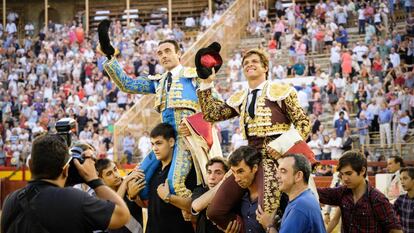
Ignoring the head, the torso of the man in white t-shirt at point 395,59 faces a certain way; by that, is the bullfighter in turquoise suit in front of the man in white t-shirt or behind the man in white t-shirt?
in front

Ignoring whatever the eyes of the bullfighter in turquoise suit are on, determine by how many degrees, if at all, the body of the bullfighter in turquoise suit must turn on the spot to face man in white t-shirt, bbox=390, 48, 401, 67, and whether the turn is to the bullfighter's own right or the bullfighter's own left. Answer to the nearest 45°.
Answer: approximately 180°

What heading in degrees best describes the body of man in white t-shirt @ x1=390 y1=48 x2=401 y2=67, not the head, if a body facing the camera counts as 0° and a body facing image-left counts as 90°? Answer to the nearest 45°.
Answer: approximately 45°

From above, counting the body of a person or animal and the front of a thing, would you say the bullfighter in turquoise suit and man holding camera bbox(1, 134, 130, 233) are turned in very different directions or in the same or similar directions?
very different directions

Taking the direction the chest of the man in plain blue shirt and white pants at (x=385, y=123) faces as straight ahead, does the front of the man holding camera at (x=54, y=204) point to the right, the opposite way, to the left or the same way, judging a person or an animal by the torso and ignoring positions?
the opposite way

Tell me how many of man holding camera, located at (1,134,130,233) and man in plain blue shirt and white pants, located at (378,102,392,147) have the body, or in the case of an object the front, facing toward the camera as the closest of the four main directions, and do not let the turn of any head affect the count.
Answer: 1

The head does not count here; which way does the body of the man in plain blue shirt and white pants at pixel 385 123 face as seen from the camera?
toward the camera

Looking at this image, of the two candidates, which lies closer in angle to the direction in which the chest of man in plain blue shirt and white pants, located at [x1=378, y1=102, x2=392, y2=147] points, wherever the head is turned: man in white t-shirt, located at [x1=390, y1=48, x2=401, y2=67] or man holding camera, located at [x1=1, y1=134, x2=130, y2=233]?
the man holding camera

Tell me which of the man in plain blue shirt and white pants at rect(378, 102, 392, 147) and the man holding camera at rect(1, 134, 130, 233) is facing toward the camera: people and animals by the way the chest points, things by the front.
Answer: the man in plain blue shirt and white pants

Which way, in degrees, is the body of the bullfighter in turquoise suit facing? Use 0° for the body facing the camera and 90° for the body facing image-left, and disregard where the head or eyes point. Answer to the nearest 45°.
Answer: approximately 45°
